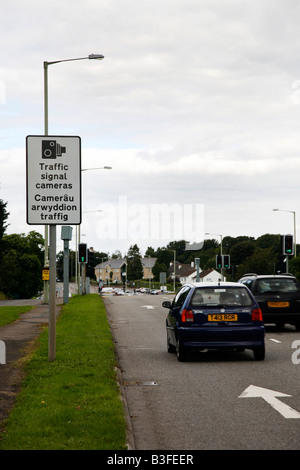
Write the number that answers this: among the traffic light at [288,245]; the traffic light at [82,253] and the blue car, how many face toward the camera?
2

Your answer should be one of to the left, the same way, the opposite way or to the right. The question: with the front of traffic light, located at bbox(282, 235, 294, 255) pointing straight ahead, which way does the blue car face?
the opposite way

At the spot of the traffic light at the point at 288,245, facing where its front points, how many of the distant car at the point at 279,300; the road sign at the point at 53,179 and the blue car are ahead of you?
3

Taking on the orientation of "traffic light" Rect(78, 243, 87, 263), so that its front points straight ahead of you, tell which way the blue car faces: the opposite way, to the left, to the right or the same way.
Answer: the opposite way

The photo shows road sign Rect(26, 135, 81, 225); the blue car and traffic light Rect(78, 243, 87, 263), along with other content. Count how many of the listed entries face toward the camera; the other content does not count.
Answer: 2

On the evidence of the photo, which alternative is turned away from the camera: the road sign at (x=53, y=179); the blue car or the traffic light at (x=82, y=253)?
the blue car

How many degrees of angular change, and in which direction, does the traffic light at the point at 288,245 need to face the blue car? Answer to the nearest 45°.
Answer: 0° — it already faces it

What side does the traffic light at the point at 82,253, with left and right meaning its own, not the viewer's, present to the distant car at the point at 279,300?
front

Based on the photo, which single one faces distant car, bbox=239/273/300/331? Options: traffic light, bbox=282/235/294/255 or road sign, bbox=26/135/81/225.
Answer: the traffic light

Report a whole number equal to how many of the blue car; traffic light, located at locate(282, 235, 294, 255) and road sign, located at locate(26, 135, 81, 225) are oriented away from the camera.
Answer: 1

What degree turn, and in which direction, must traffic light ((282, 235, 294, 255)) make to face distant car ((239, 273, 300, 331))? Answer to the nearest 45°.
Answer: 0° — it already faces it

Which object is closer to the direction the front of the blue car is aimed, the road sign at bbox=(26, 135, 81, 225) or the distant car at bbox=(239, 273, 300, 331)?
the distant car

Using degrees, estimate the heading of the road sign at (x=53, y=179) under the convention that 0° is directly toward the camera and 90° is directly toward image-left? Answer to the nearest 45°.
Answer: approximately 0°
